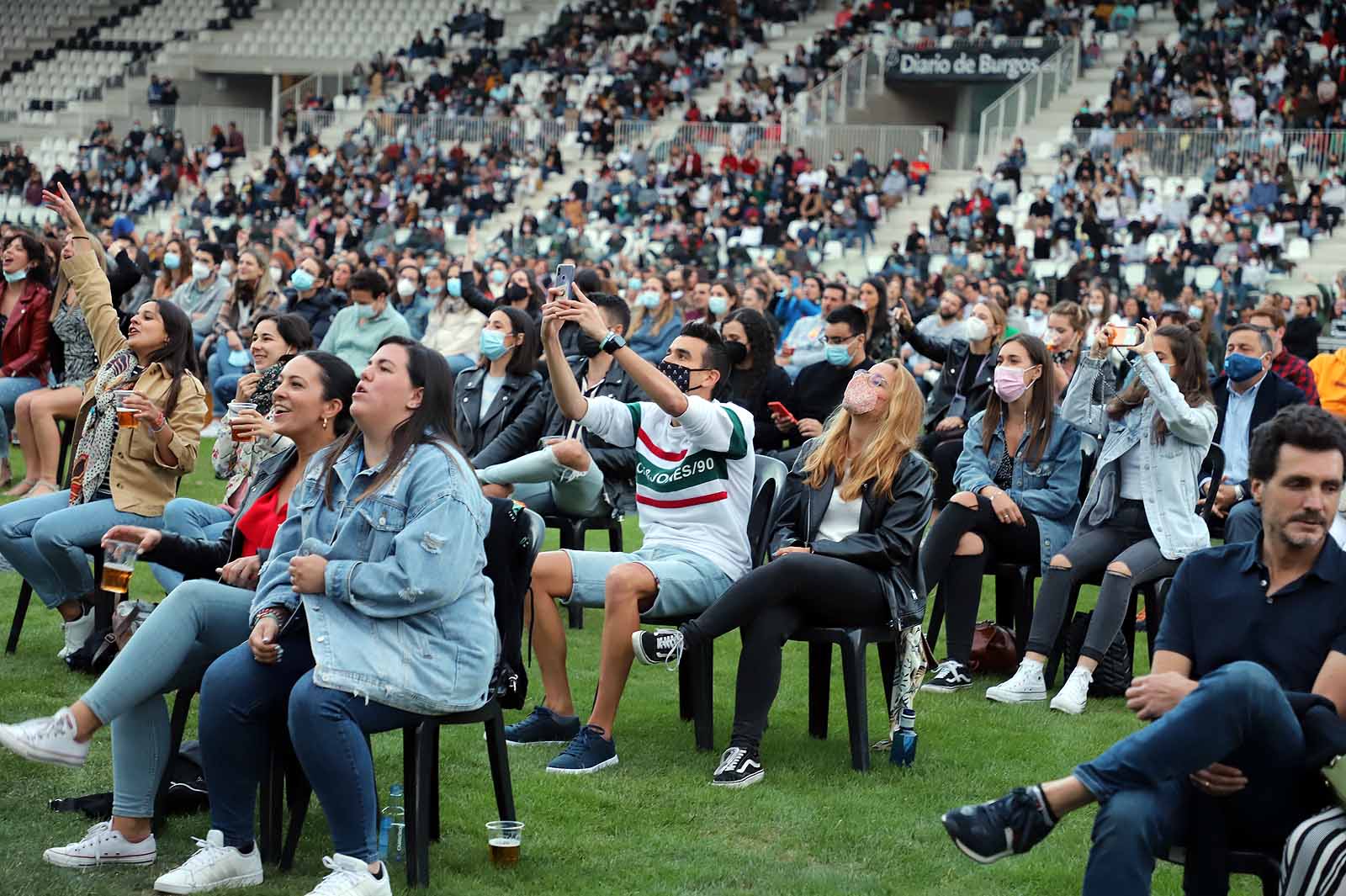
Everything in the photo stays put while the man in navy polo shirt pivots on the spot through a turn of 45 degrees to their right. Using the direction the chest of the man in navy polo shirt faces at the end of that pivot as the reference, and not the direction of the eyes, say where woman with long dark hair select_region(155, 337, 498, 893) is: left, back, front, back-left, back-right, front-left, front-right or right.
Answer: front

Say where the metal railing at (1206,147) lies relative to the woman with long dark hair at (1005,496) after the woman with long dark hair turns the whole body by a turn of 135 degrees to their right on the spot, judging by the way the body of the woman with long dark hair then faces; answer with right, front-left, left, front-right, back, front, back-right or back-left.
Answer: front

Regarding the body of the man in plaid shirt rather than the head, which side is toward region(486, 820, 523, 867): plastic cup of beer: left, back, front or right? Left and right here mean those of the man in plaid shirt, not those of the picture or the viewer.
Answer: front

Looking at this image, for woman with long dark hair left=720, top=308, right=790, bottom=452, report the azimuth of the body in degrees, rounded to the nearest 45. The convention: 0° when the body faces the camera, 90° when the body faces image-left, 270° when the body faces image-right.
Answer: approximately 45°

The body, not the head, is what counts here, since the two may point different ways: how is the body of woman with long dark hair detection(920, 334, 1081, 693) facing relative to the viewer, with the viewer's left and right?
facing the viewer and to the left of the viewer

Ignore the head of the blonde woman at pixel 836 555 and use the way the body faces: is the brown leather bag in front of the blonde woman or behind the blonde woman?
behind

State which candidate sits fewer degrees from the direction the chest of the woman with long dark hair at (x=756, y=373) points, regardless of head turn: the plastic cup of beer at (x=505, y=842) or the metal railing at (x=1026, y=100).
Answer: the plastic cup of beer

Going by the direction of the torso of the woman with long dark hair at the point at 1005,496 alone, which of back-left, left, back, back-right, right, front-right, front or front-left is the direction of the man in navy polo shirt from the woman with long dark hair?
front-left

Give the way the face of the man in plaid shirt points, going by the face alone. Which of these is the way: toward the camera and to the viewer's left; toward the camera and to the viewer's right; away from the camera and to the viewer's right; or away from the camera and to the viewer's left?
toward the camera and to the viewer's left

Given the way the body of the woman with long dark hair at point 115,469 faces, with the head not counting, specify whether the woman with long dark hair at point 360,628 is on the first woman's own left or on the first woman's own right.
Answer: on the first woman's own left

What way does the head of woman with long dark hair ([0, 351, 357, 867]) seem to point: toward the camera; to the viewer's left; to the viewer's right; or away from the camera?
to the viewer's left
